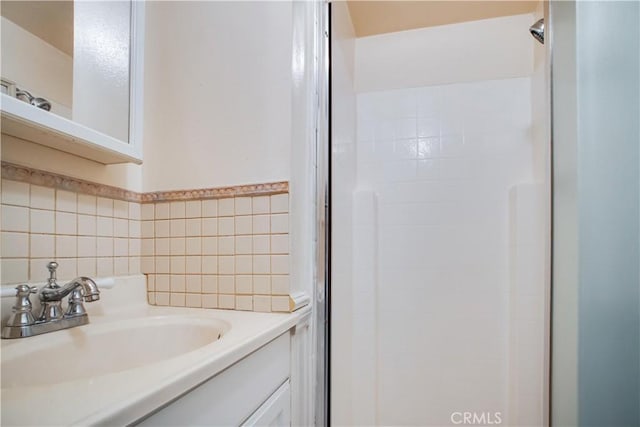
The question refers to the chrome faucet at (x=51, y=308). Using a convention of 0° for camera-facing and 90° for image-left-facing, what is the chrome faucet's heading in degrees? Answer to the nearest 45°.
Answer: approximately 315°
